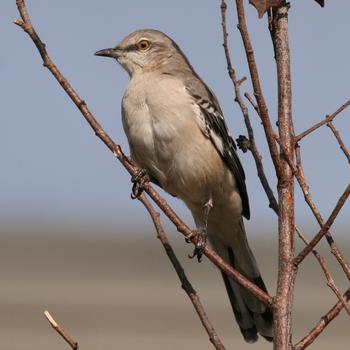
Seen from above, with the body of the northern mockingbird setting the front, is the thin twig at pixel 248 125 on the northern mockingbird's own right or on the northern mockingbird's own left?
on the northern mockingbird's own left

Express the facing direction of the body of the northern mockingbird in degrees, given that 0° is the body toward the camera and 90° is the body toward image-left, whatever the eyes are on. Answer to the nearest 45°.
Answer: approximately 45°

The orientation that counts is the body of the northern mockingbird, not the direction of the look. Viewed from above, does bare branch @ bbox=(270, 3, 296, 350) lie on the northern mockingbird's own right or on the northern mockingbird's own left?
on the northern mockingbird's own left

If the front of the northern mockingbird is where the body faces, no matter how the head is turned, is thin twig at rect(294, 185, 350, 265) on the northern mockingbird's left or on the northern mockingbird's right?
on the northern mockingbird's left

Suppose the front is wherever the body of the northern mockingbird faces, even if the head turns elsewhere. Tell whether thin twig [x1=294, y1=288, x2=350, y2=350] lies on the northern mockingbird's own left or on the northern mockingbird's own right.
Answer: on the northern mockingbird's own left

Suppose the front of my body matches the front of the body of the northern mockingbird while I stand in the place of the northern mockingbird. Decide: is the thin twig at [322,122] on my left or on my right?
on my left
